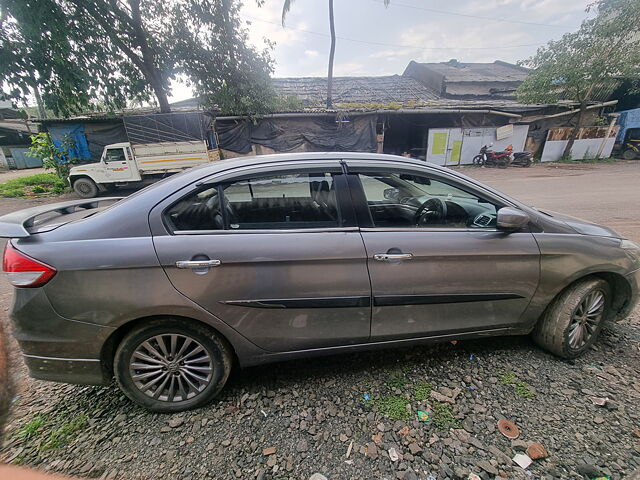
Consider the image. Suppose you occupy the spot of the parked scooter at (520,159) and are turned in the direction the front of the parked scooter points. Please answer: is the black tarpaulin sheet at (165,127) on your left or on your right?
on your left

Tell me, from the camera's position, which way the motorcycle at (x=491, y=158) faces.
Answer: facing to the left of the viewer

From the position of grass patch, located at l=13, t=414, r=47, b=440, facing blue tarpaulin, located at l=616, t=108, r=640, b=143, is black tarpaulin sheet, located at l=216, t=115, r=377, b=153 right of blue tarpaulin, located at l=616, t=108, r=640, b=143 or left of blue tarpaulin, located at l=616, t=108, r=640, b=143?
left

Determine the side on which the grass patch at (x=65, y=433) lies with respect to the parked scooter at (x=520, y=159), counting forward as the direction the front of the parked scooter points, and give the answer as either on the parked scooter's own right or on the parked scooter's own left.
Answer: on the parked scooter's own left

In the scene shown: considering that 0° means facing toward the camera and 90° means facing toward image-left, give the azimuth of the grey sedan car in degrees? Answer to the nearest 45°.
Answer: approximately 270°

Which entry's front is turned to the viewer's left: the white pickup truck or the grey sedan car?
the white pickup truck

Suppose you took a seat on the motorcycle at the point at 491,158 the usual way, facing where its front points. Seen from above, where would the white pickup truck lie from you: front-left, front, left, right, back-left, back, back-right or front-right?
front-left

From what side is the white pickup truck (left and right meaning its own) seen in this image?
left

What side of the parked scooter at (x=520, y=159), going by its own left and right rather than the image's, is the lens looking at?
left

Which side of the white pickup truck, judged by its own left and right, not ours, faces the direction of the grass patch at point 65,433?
left

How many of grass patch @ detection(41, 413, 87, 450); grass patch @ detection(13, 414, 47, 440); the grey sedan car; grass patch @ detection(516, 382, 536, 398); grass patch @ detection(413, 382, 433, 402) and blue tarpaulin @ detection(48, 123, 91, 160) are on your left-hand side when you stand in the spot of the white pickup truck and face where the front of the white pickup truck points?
5
